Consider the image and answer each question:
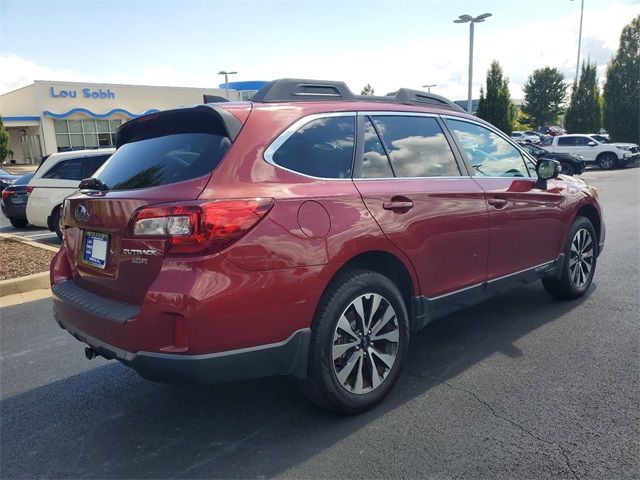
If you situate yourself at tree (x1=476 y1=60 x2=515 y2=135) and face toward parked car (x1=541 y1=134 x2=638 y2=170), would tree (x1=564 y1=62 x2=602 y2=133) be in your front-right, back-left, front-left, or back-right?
front-left

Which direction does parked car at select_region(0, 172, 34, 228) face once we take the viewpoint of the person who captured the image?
facing away from the viewer and to the right of the viewer

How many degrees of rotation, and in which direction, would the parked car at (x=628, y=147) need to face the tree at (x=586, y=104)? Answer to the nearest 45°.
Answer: approximately 135° to its left

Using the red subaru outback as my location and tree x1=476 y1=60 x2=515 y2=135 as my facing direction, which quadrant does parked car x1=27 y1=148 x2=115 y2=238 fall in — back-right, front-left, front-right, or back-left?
front-left

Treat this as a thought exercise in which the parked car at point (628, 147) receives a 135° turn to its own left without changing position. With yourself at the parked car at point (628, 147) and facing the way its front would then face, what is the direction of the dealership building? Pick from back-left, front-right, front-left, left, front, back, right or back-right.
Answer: left

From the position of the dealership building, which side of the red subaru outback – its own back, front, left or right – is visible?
left

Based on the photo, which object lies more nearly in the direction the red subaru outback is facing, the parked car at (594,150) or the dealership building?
the parked car

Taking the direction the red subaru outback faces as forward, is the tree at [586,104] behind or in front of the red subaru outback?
in front

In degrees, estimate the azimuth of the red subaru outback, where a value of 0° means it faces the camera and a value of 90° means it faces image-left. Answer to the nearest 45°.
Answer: approximately 225°

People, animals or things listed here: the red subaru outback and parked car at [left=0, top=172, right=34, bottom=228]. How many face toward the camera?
0

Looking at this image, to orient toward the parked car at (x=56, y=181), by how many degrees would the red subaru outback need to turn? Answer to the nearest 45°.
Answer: approximately 90° to its left

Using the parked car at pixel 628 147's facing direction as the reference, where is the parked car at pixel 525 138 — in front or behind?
behind

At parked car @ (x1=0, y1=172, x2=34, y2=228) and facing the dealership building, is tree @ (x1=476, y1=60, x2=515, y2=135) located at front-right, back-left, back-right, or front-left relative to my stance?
front-right

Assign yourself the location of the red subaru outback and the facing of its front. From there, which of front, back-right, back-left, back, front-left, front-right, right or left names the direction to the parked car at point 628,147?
front
